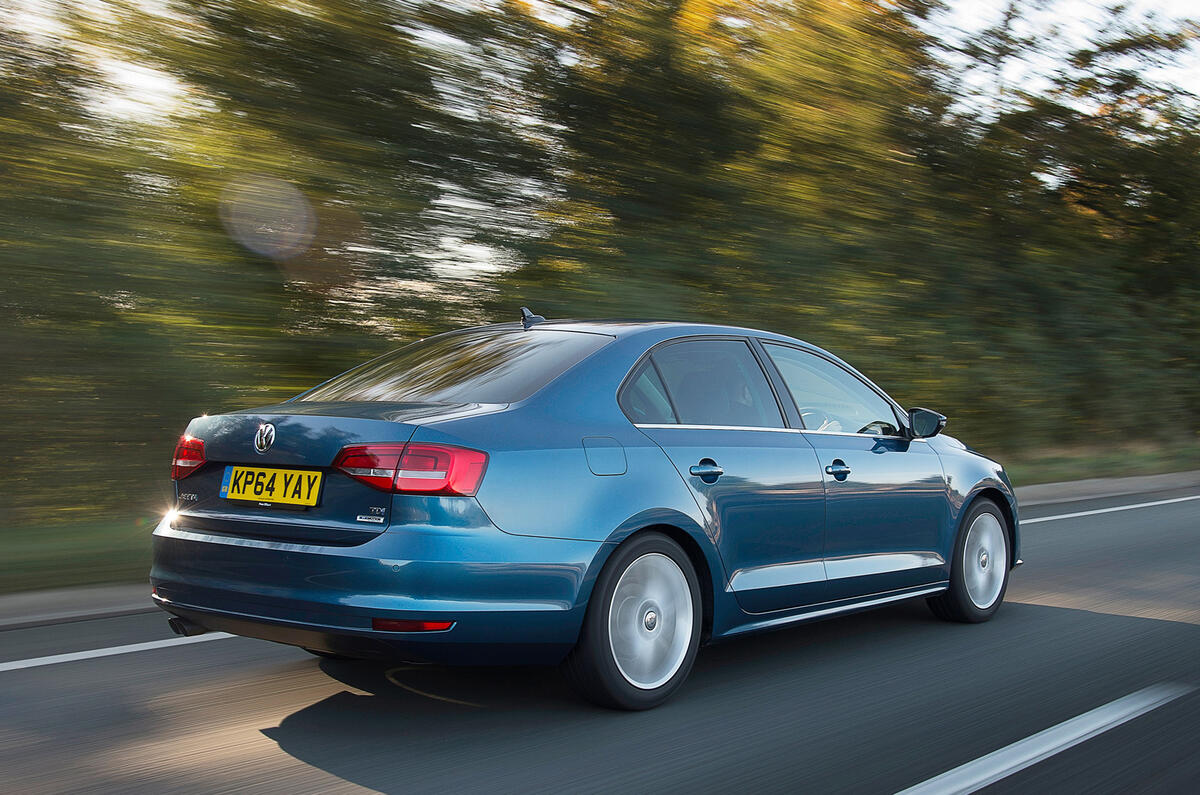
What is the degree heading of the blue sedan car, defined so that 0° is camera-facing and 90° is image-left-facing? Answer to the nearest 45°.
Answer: approximately 225°
